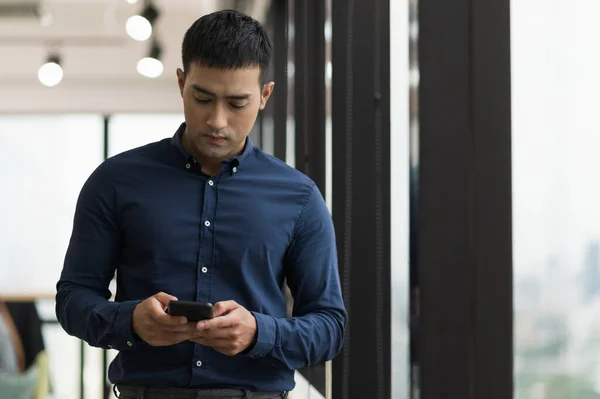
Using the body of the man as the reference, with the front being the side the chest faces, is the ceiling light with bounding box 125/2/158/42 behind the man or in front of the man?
behind

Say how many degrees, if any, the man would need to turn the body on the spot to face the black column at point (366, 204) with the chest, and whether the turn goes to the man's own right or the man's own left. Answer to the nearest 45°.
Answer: approximately 135° to the man's own left

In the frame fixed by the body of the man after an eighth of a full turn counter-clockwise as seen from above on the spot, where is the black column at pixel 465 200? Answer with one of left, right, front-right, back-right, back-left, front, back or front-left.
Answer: front-left

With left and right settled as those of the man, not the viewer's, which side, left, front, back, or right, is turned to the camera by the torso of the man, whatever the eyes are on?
front

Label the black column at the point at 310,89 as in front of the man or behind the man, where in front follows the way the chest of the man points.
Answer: behind

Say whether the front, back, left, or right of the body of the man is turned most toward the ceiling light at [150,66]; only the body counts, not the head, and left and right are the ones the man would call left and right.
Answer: back

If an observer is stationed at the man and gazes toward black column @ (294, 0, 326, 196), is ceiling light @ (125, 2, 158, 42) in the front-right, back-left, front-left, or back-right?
front-left

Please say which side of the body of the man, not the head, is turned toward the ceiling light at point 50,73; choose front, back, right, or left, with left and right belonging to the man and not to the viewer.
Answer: back

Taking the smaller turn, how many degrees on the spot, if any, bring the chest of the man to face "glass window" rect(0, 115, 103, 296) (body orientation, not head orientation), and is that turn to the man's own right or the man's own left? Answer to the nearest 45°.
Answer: approximately 180°

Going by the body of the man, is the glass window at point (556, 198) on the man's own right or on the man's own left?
on the man's own left
